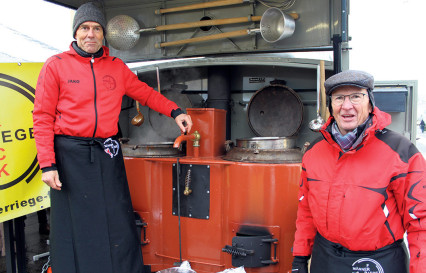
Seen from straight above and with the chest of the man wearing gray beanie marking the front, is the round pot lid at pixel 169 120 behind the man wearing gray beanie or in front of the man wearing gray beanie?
behind

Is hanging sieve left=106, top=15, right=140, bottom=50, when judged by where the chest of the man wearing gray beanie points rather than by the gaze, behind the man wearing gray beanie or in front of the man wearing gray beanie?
behind

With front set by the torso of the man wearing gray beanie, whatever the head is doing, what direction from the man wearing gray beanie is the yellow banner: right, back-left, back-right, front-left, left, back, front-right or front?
back-right

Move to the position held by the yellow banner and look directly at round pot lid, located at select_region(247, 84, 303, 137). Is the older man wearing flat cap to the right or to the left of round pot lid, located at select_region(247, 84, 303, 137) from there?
right

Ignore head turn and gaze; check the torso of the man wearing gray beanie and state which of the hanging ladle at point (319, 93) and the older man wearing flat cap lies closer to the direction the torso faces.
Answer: the older man wearing flat cap

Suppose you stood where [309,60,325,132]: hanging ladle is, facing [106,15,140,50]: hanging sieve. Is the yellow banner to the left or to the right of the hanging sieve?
left

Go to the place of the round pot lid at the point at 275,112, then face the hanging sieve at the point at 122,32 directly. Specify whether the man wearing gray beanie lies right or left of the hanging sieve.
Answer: left

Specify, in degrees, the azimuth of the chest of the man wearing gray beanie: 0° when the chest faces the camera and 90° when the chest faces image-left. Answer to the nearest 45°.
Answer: approximately 0°

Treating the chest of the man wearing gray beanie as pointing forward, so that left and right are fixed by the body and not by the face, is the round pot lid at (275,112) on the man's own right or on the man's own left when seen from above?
on the man's own left
